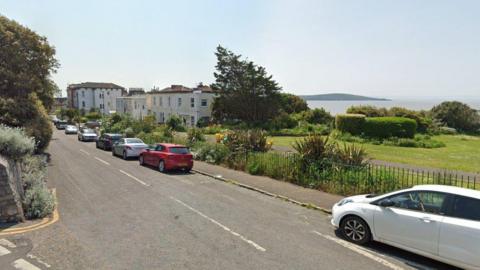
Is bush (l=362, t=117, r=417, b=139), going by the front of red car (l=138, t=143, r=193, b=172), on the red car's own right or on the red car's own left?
on the red car's own right

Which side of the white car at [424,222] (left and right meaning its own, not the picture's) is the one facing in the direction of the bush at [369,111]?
right

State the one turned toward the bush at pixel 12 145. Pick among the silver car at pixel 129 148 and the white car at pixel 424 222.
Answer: the white car

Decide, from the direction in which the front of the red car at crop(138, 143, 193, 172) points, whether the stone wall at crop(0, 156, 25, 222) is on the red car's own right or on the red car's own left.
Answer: on the red car's own left

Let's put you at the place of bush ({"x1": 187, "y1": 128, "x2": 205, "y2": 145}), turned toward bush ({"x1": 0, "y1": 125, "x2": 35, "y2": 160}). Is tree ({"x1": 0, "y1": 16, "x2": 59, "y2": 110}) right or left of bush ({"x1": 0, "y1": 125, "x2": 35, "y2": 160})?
right

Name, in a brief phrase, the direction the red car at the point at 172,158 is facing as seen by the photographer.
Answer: facing away from the viewer and to the left of the viewer

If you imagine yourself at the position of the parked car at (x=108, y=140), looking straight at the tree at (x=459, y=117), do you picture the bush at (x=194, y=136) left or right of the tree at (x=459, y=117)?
right

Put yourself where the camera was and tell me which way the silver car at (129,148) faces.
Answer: facing away from the viewer and to the left of the viewer

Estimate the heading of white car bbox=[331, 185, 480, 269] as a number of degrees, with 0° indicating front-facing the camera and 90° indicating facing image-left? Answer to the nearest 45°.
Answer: approximately 90°
